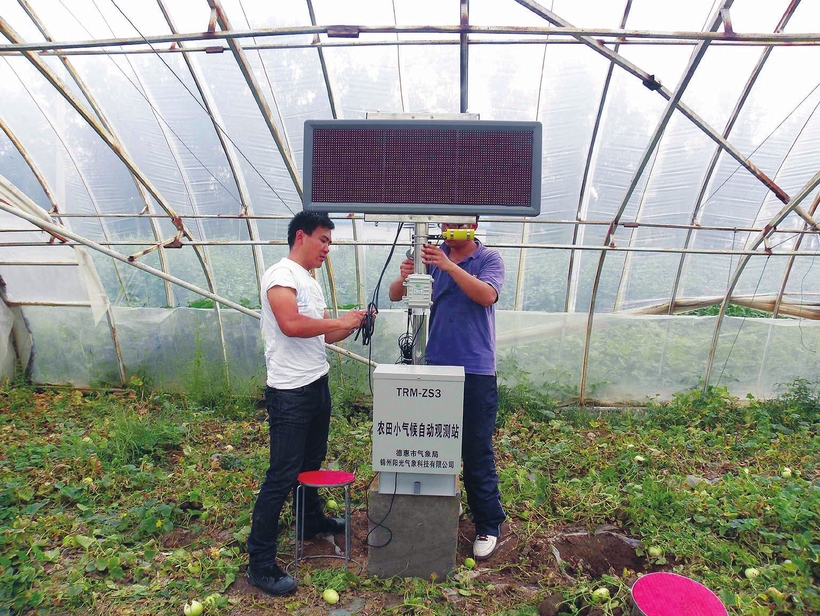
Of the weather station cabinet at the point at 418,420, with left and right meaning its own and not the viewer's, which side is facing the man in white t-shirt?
right

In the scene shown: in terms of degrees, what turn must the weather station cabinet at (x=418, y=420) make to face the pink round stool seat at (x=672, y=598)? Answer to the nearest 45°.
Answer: approximately 45° to its left

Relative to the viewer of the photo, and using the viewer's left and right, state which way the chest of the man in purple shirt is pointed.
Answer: facing the viewer and to the left of the viewer

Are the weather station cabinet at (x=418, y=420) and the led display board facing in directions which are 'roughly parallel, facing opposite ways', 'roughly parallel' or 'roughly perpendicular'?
roughly parallel

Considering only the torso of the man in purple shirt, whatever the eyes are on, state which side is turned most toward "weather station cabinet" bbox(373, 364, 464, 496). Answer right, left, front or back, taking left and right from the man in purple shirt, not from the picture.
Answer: front

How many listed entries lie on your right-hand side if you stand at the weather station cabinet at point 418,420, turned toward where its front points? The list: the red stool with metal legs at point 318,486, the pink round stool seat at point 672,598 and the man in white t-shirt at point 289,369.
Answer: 2

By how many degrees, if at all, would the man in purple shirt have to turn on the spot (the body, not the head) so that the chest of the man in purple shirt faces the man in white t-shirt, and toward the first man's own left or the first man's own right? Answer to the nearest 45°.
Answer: approximately 45° to the first man's own right

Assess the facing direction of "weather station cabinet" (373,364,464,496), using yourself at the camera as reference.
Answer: facing the viewer

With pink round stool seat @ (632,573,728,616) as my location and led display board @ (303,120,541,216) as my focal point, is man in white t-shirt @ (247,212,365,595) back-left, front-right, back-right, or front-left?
front-left

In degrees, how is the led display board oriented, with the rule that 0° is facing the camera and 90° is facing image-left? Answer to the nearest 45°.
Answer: approximately 0°
